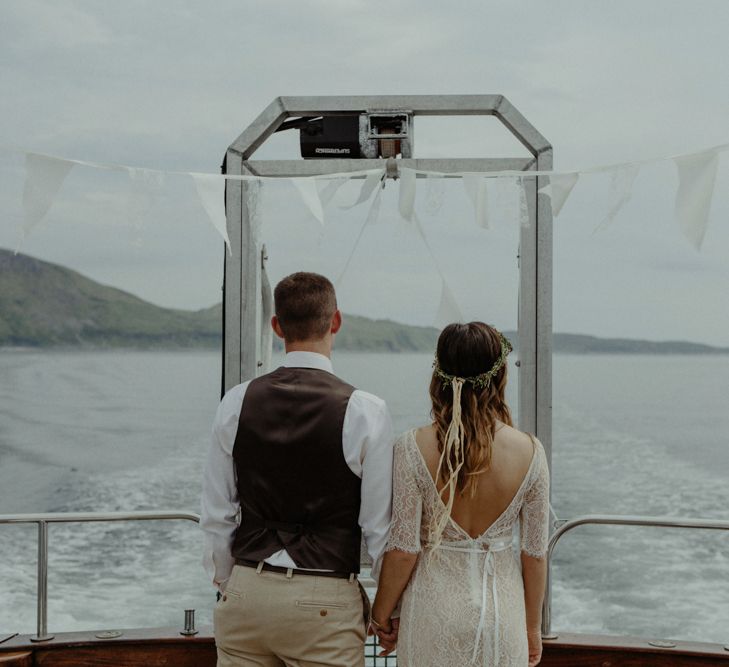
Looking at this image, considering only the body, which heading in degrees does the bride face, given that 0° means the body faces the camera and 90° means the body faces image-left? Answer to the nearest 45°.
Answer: approximately 180°

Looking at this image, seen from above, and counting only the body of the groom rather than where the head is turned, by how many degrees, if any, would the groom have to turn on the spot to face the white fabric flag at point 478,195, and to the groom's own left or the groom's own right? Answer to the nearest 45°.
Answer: approximately 45° to the groom's own right

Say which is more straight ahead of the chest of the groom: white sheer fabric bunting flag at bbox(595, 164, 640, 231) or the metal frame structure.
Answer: the metal frame structure

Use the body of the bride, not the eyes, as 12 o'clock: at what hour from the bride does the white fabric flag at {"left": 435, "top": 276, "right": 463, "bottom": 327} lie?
The white fabric flag is roughly at 12 o'clock from the bride.

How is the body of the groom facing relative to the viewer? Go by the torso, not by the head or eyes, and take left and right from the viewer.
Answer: facing away from the viewer

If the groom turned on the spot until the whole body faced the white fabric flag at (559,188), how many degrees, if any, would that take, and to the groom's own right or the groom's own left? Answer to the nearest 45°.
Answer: approximately 45° to the groom's own right

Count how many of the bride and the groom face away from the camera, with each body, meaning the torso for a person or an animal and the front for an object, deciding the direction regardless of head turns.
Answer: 2
